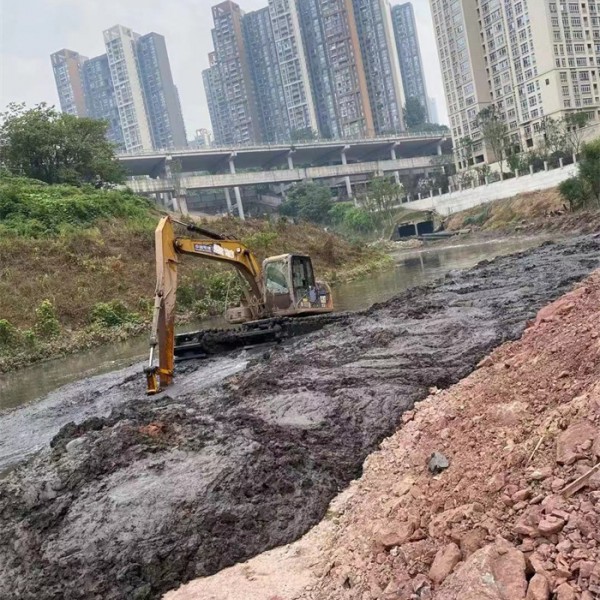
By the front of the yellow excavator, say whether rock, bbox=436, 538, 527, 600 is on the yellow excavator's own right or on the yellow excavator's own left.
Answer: on the yellow excavator's own left

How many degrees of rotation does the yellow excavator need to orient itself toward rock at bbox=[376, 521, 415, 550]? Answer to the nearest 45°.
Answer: approximately 45° to its left

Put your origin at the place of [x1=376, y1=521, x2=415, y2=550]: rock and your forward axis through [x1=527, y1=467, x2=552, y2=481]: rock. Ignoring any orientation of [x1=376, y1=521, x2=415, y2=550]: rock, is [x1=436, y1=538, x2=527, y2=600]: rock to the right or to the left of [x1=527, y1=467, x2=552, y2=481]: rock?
right

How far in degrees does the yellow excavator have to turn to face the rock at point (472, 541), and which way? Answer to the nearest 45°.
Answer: approximately 45° to its left

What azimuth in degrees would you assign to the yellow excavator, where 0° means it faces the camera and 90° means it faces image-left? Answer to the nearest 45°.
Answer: approximately 45°

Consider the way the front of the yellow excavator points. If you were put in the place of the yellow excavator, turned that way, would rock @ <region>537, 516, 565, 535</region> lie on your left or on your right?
on your left

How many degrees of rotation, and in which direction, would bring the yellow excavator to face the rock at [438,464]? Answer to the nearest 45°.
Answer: approximately 45° to its left

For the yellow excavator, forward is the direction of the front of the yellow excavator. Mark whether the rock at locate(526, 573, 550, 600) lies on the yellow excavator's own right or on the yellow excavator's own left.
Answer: on the yellow excavator's own left

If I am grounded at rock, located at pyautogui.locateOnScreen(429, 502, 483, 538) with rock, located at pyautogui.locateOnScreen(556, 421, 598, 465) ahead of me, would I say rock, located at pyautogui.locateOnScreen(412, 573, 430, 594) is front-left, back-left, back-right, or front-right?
back-right
